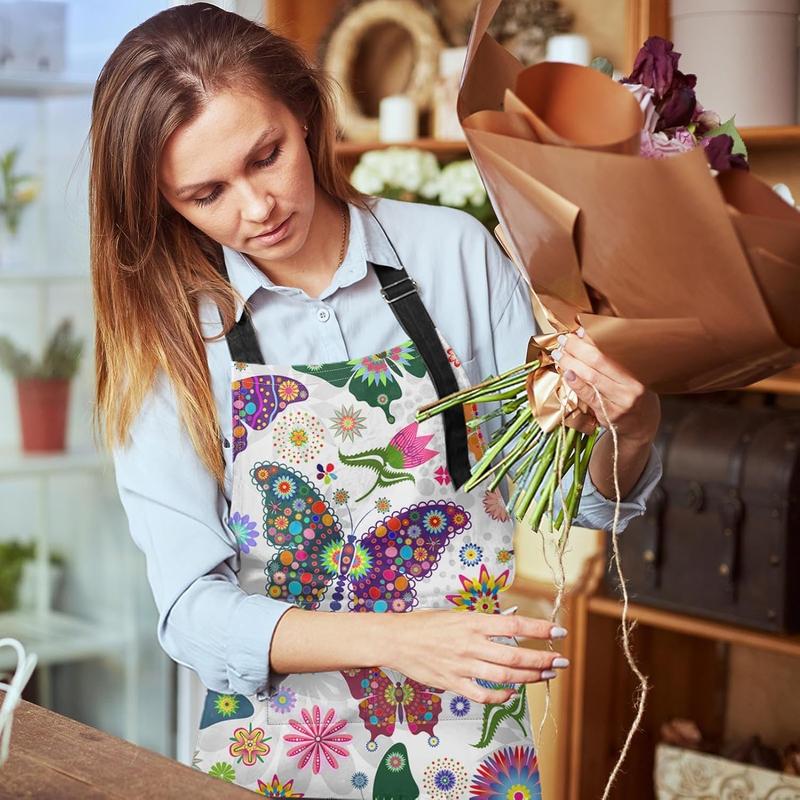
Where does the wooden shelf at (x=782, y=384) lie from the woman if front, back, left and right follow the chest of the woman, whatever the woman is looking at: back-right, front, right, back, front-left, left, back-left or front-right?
back-left

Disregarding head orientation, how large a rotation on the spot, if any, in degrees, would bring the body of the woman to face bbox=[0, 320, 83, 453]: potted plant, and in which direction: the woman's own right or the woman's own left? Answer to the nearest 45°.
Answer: approximately 135° to the woman's own right

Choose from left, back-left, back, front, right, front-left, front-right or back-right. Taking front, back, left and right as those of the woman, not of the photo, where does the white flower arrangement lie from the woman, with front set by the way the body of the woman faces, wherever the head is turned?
back

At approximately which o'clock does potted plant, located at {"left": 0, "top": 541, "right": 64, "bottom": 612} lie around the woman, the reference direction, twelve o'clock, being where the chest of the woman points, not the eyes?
The potted plant is roughly at 5 o'clock from the woman.

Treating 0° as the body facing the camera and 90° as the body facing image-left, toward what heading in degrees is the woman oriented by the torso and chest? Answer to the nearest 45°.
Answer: approximately 0°

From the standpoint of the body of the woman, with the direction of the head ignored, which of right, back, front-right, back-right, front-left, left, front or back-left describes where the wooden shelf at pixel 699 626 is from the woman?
back-left

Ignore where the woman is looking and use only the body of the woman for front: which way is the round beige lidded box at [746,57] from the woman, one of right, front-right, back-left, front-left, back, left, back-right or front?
back-left

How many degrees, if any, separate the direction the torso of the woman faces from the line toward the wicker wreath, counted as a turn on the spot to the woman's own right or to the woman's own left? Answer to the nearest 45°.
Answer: approximately 180°
